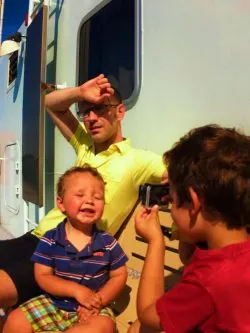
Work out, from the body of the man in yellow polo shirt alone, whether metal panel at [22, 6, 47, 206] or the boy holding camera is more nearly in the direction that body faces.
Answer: the boy holding camera

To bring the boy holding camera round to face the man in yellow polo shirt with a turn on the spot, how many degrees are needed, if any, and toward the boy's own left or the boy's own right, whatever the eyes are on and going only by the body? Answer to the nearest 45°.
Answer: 0° — they already face them

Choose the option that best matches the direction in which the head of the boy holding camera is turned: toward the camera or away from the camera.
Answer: away from the camera

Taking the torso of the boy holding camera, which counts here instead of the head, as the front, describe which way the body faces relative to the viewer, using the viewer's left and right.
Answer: facing away from the viewer and to the left of the viewer

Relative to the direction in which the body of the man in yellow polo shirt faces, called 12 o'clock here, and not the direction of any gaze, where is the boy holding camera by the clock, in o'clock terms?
The boy holding camera is roughly at 10 o'clock from the man in yellow polo shirt.

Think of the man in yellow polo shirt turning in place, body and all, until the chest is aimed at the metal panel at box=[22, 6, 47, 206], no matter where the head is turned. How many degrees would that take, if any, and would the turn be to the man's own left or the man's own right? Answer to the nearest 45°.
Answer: approximately 135° to the man's own right

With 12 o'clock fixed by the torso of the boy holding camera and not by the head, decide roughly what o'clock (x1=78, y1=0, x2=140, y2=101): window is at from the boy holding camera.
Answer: The window is roughly at 1 o'clock from the boy holding camera.

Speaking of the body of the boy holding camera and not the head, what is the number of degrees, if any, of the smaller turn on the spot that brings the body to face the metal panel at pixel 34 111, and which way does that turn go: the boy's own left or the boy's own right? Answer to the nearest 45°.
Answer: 0° — they already face it
